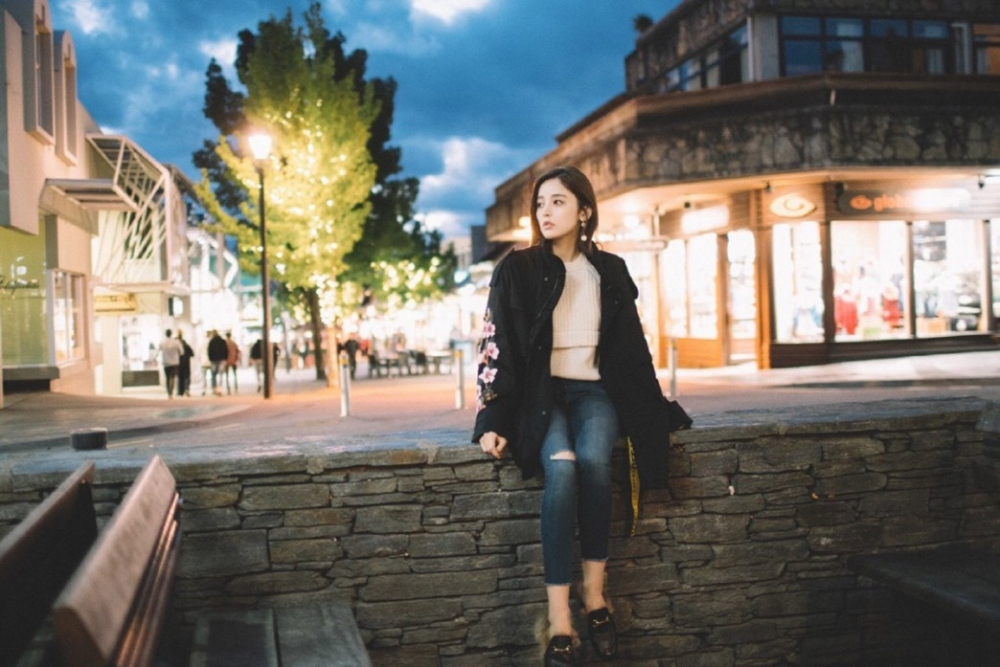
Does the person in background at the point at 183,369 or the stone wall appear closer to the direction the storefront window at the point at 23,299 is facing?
the stone wall

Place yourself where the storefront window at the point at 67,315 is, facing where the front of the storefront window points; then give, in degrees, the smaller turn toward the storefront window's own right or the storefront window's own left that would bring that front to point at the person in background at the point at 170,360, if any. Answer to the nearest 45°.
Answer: approximately 90° to the storefront window's own left

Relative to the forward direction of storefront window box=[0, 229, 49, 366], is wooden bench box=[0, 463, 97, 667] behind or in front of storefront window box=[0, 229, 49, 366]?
in front

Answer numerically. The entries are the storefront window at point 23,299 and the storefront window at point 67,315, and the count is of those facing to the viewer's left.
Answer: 0

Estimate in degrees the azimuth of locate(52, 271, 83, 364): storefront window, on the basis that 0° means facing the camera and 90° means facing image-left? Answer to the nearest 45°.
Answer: approximately 315°

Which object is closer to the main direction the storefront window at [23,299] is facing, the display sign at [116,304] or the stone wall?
the stone wall

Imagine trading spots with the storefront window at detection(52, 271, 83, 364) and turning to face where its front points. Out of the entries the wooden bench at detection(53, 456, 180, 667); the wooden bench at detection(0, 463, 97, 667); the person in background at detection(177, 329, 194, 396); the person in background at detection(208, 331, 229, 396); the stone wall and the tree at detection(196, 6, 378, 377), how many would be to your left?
3

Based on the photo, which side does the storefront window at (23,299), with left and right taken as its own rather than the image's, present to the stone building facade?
front

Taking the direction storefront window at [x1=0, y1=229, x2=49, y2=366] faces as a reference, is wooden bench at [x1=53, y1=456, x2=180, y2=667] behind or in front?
in front

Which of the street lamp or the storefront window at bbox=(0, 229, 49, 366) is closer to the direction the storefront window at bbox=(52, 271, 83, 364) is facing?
the street lamp

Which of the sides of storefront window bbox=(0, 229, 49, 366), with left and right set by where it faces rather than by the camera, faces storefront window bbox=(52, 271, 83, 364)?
left

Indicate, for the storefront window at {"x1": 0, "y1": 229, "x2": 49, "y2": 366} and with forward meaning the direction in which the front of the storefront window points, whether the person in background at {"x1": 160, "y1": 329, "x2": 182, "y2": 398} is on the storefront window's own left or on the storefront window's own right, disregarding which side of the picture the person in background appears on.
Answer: on the storefront window's own left

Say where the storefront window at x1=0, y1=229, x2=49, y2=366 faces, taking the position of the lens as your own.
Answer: facing the viewer and to the right of the viewer
